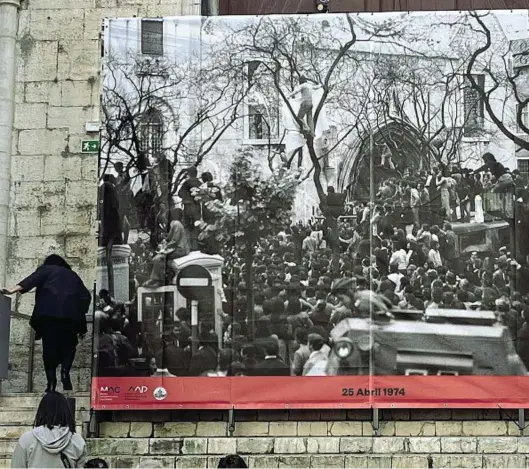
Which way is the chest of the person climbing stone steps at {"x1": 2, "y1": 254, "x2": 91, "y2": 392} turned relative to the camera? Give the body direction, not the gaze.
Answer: away from the camera

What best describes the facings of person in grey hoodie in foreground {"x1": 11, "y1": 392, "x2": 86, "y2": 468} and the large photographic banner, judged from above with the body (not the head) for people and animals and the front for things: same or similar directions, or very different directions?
very different directions

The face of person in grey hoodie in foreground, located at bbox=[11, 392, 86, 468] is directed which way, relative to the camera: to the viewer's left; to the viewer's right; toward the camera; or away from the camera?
away from the camera

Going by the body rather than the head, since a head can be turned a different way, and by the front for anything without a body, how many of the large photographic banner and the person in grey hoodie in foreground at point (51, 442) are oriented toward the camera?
1

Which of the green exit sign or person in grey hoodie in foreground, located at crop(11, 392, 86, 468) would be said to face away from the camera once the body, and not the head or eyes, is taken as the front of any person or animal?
the person in grey hoodie in foreground

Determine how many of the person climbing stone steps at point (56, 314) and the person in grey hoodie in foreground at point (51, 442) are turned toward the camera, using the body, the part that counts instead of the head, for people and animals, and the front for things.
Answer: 0

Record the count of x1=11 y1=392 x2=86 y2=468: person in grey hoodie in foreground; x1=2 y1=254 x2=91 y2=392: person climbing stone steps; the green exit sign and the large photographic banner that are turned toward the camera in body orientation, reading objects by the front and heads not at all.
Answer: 2

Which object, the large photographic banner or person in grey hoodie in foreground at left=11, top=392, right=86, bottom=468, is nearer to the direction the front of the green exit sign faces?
the person in grey hoodie in foreground

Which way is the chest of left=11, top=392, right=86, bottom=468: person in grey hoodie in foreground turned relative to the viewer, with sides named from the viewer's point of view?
facing away from the viewer

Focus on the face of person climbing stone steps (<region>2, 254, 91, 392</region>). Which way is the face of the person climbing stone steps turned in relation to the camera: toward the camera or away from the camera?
away from the camera

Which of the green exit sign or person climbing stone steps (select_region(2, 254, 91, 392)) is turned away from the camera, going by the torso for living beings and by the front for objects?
the person climbing stone steps

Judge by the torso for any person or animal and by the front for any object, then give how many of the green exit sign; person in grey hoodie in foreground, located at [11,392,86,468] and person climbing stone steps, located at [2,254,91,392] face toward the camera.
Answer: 1

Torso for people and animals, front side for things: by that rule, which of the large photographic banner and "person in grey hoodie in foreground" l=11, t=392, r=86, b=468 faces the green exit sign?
the person in grey hoodie in foreground

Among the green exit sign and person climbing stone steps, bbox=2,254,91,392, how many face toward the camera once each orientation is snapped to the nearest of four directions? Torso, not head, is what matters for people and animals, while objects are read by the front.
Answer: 1
